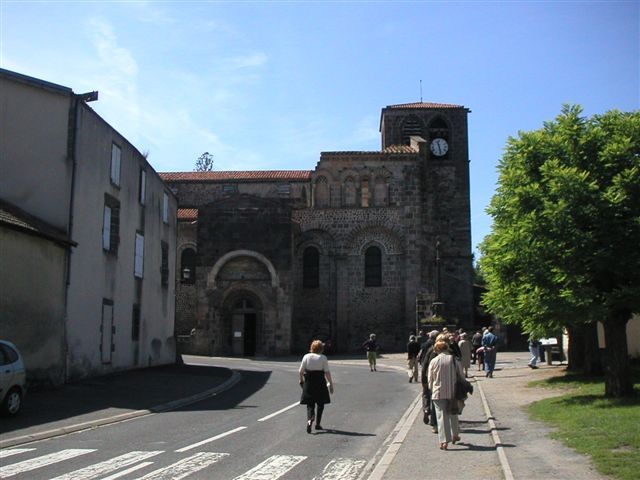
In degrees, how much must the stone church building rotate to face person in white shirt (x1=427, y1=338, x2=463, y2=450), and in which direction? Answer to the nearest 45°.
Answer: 0° — it already faces them

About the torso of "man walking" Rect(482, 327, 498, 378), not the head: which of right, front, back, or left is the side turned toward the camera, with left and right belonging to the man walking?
back

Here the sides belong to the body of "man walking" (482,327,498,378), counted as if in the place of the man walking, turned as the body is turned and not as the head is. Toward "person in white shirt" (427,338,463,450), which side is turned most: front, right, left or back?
back

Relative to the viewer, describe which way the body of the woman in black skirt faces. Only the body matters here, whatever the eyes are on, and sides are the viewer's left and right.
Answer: facing away from the viewer

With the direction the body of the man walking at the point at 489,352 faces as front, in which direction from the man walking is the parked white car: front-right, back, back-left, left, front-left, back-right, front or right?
back-left

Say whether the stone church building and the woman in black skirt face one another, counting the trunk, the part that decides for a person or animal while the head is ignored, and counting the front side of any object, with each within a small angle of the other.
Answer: yes

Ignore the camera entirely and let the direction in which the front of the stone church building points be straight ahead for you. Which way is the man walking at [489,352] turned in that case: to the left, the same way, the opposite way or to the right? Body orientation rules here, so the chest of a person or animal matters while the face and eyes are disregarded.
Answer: the opposite way

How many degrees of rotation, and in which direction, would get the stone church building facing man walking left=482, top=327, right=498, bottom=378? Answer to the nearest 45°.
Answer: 0° — it already faces them

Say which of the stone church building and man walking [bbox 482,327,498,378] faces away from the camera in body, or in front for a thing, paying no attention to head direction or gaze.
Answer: the man walking

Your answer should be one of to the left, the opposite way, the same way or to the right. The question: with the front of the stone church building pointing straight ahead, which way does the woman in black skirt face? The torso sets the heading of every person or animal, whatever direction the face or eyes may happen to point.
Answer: the opposite way
